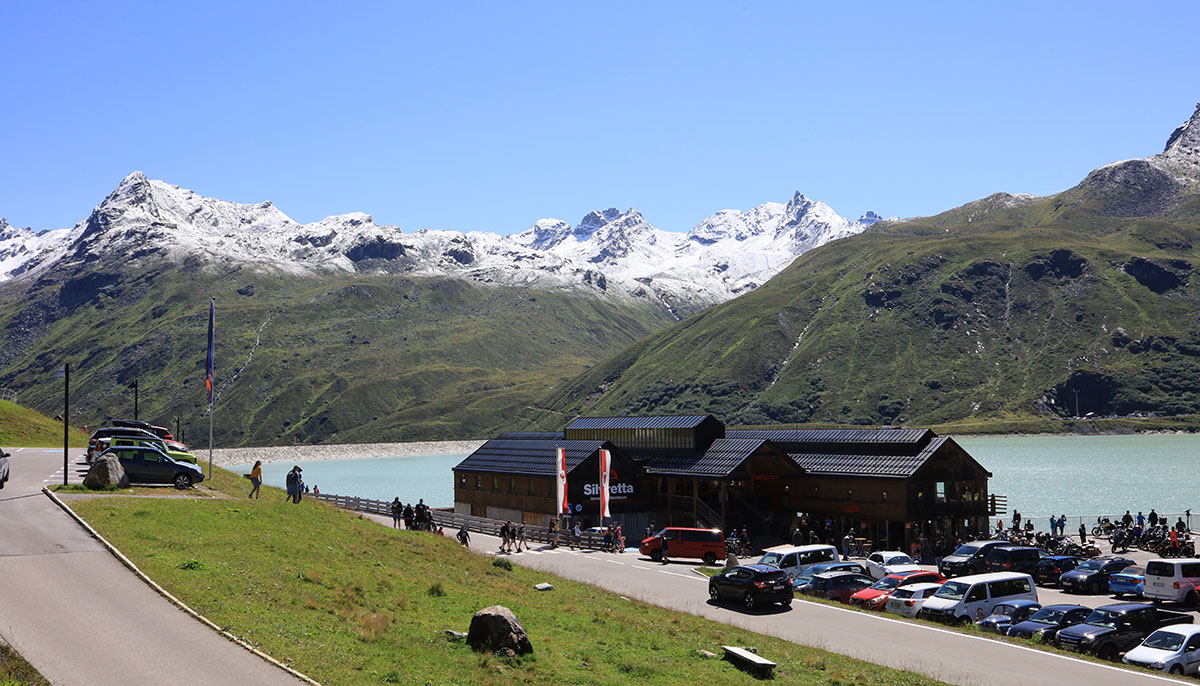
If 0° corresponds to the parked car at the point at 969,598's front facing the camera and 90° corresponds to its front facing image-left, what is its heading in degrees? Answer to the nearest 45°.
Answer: approximately 45°

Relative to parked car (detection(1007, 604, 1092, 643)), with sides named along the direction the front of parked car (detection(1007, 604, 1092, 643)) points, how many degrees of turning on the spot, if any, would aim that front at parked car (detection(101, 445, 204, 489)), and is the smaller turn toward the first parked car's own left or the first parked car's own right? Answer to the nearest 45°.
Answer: approximately 45° to the first parked car's own right

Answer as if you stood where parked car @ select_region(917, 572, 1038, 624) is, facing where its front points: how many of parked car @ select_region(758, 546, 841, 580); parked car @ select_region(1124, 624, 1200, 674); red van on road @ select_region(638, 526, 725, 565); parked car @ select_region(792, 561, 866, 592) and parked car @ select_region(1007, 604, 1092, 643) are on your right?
3

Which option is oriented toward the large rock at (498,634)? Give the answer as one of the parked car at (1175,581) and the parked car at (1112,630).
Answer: the parked car at (1112,630)

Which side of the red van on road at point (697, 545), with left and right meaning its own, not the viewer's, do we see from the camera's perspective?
left

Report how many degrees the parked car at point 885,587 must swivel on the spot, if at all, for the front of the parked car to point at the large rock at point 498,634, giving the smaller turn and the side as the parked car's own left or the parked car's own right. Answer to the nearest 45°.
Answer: approximately 45° to the parked car's own left

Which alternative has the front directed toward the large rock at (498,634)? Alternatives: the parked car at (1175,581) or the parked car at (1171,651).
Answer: the parked car at (1171,651)

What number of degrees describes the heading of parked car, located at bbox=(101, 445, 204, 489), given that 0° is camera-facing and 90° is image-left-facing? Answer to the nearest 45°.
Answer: approximately 270°

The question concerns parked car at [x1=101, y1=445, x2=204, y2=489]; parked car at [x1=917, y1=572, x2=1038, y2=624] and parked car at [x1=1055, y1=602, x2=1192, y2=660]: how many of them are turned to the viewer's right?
1

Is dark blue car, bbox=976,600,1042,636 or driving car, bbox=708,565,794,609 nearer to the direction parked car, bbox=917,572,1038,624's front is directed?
the driving car
